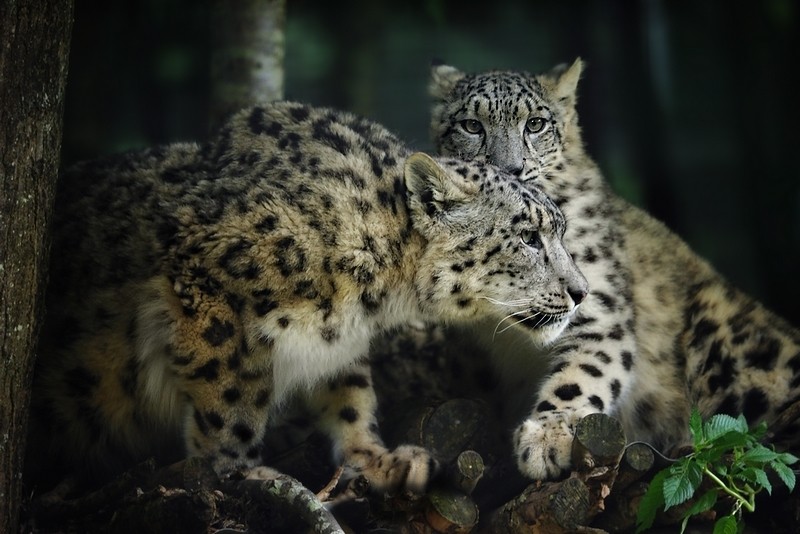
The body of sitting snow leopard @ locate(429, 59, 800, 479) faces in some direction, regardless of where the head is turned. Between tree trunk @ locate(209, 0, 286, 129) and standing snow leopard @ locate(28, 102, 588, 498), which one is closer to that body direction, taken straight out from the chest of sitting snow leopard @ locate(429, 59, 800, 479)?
the standing snow leopard

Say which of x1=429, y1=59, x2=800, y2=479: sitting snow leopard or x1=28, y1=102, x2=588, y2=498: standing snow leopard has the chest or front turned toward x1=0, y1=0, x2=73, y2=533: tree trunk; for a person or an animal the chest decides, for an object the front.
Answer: x1=429, y1=59, x2=800, y2=479: sitting snow leopard

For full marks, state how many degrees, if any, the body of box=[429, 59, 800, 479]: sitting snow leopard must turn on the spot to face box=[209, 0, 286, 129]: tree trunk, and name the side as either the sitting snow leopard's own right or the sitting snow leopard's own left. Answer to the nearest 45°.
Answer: approximately 45° to the sitting snow leopard's own right

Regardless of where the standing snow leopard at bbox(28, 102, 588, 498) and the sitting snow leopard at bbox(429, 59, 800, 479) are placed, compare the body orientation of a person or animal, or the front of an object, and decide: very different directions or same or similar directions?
very different directions

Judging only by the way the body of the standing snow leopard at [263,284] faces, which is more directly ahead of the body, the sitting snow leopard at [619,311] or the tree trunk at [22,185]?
the sitting snow leopard

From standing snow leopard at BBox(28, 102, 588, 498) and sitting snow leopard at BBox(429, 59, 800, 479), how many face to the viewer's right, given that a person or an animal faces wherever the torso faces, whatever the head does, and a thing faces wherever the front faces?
1

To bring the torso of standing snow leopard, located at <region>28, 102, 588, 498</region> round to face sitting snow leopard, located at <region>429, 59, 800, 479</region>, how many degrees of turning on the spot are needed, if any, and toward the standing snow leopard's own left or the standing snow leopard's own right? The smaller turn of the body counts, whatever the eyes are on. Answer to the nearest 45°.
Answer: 0° — it already faces it

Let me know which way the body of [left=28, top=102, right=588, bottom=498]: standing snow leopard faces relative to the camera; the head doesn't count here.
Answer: to the viewer's right

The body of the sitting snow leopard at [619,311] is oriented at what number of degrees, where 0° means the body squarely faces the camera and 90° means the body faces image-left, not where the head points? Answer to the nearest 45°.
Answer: approximately 45°

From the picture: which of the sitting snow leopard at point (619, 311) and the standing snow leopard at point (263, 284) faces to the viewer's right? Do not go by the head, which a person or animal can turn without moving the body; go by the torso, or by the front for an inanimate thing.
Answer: the standing snow leopard at point (263, 284)

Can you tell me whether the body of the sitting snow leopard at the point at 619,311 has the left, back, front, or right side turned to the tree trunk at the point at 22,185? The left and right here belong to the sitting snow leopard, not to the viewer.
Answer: front

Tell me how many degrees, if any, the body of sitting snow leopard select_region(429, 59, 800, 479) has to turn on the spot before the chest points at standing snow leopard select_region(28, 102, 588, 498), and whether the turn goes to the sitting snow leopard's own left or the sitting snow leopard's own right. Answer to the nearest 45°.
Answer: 0° — it already faces it
